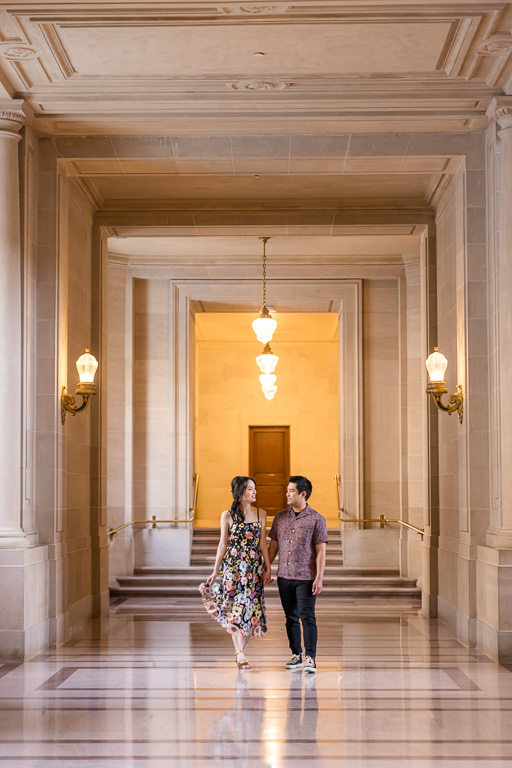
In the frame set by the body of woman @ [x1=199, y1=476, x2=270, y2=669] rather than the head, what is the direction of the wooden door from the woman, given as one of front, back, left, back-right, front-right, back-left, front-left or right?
back

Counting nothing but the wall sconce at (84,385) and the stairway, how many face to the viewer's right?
1

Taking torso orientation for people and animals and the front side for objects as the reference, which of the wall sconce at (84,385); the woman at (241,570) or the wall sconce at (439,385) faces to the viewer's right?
the wall sconce at (84,385)

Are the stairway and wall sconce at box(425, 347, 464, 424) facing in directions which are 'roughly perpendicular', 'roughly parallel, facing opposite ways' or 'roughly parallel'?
roughly perpendicular

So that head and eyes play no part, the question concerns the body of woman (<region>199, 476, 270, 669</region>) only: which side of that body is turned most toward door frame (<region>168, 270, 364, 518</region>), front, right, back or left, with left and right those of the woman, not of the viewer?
back

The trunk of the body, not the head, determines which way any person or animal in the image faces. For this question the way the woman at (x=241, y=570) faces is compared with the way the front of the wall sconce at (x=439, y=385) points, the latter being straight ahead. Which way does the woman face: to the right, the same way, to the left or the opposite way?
to the left

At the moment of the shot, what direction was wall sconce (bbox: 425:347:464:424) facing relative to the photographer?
facing to the left of the viewer

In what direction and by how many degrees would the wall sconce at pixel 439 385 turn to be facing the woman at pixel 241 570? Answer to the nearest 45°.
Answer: approximately 45° to its left

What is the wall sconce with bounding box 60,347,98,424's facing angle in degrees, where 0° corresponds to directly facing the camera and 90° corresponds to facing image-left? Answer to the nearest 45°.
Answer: approximately 270°

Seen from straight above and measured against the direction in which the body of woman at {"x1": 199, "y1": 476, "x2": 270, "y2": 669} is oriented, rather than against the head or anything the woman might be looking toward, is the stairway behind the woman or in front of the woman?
behind
